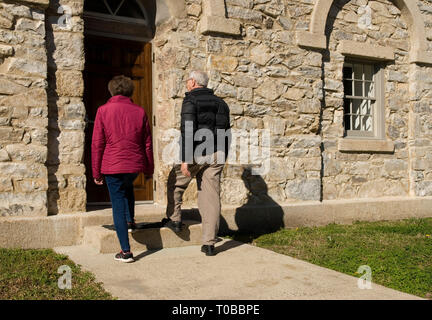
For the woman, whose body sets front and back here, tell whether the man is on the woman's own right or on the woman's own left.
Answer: on the woman's own right

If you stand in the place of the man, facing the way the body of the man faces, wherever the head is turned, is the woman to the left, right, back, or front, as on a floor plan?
left

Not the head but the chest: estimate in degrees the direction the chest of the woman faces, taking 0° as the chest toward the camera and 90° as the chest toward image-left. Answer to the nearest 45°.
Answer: approximately 180°

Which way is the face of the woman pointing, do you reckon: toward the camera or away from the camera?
away from the camera

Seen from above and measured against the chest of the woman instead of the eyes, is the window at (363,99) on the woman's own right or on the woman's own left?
on the woman's own right

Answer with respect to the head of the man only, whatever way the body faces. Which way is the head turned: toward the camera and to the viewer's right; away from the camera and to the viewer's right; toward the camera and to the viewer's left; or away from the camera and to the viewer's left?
away from the camera and to the viewer's left

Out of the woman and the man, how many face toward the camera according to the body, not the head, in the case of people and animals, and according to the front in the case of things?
0

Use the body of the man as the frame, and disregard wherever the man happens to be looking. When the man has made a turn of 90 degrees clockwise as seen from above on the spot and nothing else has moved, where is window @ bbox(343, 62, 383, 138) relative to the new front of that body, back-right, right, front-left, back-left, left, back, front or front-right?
front

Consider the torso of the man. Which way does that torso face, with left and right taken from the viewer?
facing away from the viewer and to the left of the viewer
